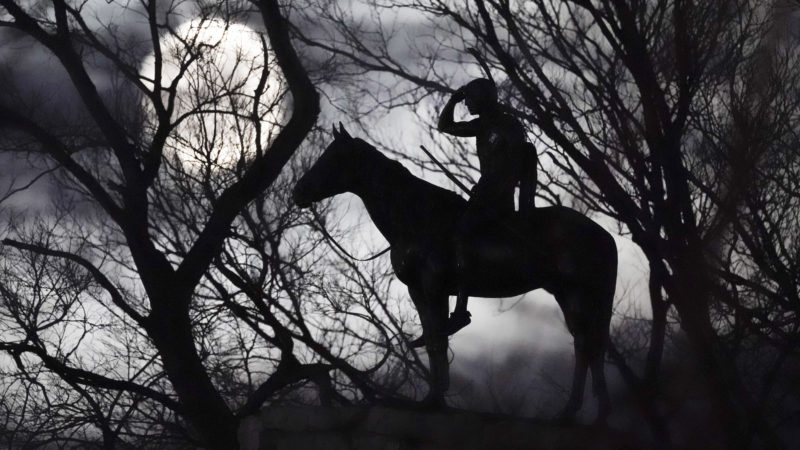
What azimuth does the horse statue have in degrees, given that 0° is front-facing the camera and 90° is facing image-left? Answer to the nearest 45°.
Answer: approximately 90°
